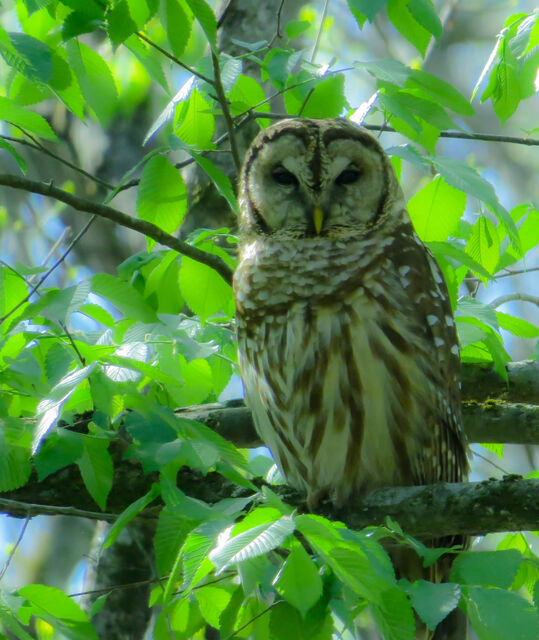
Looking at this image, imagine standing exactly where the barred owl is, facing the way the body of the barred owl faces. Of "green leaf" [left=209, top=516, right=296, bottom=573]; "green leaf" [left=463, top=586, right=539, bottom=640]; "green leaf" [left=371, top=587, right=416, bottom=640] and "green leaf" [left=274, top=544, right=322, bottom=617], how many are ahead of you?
4

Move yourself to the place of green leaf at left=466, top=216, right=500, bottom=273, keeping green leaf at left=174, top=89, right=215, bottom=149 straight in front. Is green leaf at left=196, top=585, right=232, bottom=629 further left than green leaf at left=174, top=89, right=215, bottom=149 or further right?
left

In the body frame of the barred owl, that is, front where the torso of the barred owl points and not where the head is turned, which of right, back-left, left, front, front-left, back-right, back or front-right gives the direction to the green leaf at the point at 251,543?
front

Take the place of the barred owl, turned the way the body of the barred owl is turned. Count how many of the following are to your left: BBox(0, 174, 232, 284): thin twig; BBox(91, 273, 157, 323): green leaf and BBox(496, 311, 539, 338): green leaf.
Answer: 1

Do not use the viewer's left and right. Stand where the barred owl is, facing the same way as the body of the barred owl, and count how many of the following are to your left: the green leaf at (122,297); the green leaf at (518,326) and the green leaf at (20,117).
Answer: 1

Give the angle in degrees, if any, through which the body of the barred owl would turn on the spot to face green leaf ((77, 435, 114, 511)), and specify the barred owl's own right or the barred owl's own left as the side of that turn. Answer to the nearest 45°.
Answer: approximately 45° to the barred owl's own right

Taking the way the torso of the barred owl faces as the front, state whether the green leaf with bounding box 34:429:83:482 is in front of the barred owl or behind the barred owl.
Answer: in front

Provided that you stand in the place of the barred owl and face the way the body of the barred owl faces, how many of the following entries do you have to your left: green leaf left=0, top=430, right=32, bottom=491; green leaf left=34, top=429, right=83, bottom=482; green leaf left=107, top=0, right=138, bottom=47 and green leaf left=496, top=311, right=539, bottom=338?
1

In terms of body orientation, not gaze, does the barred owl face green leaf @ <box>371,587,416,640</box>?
yes

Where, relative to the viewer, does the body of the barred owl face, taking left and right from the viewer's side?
facing the viewer
